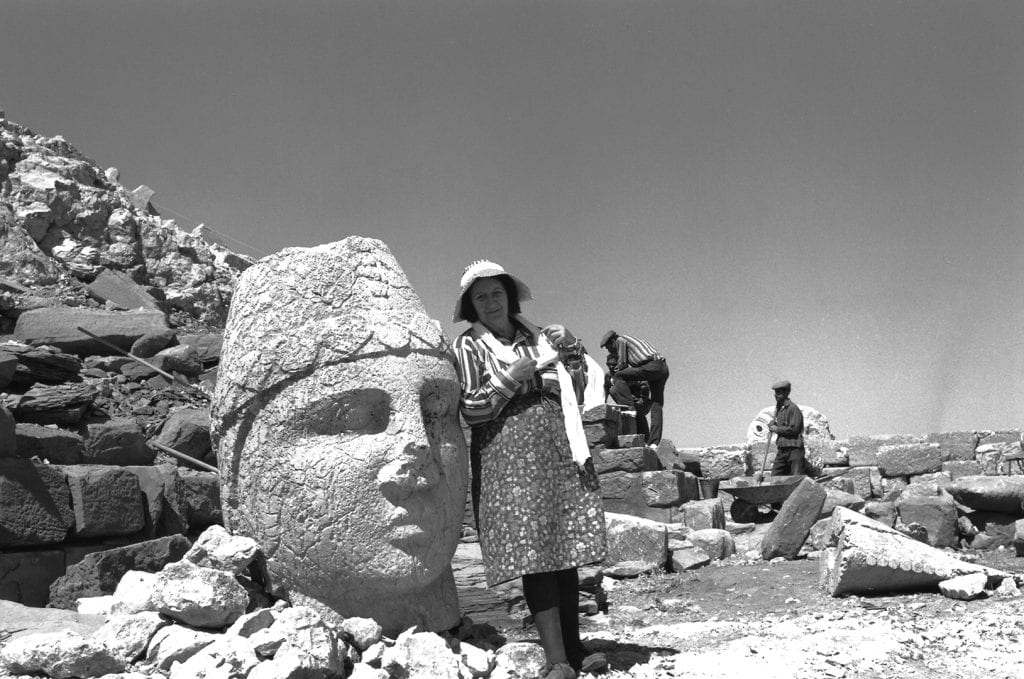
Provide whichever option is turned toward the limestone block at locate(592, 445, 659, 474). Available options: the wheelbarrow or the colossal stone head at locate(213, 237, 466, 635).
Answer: the wheelbarrow

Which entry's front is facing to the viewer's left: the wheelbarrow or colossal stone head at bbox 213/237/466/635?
the wheelbarrow

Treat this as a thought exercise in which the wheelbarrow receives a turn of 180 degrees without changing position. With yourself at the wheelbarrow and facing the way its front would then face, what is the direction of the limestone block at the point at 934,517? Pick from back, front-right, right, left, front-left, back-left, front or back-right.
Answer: front-right

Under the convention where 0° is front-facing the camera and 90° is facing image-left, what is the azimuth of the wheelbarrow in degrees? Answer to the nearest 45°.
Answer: approximately 90°

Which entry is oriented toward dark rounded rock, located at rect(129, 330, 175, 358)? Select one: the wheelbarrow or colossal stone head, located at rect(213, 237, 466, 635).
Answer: the wheelbarrow

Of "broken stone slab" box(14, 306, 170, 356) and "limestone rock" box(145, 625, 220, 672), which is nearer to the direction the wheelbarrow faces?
the broken stone slab
